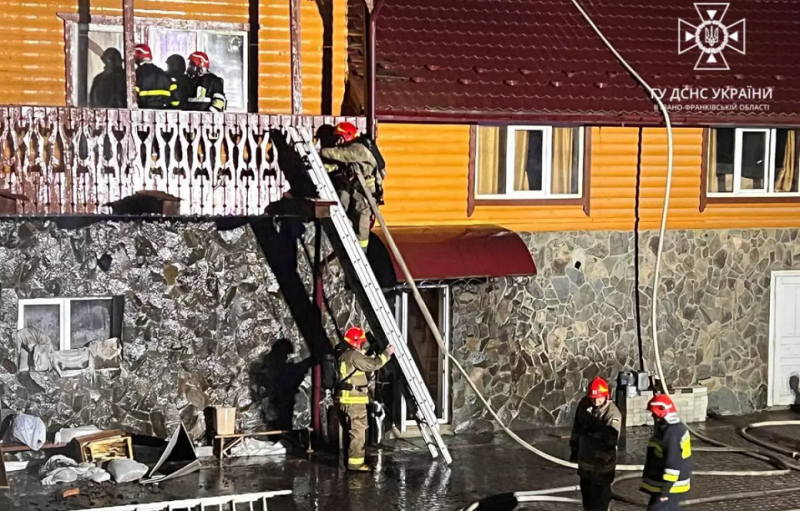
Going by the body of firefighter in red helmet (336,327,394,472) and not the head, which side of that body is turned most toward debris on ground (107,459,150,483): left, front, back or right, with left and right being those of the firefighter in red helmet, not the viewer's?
back

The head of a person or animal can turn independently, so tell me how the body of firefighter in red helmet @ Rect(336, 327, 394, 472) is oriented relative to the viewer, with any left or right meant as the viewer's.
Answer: facing to the right of the viewer

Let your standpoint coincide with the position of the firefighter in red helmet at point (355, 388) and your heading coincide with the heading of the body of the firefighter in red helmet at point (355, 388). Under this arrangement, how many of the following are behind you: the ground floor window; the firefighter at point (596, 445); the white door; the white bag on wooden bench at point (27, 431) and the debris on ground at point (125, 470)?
3

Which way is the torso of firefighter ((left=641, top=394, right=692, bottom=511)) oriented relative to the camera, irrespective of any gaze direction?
to the viewer's left

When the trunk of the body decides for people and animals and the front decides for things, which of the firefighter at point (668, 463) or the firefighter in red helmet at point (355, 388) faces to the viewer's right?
the firefighter in red helmet

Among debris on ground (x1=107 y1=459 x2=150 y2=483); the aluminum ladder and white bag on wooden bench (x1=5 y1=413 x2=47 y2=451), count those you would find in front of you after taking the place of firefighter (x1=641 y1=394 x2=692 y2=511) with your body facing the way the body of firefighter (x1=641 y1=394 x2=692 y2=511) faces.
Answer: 3

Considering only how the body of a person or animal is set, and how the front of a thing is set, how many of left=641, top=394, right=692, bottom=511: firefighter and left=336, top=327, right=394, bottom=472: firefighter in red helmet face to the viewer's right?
1

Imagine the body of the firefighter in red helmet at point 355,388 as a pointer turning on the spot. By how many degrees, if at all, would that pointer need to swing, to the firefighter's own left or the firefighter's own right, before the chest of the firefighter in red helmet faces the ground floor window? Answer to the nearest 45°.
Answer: approximately 180°

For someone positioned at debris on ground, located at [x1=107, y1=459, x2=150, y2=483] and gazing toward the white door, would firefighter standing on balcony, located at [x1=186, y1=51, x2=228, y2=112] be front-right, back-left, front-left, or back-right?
front-left
